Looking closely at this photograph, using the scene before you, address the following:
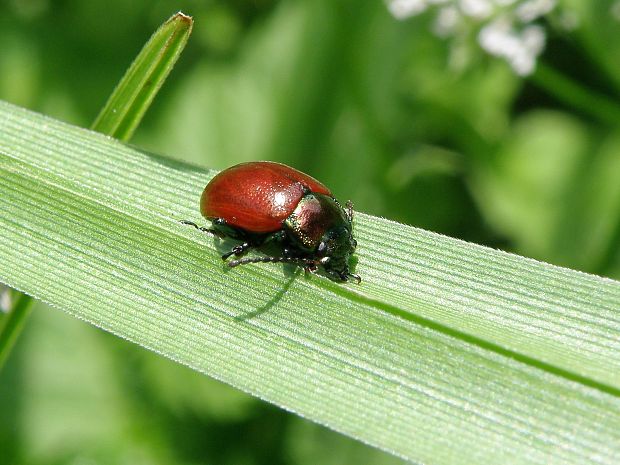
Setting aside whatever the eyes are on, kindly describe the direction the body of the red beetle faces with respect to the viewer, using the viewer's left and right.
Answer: facing the viewer and to the right of the viewer
